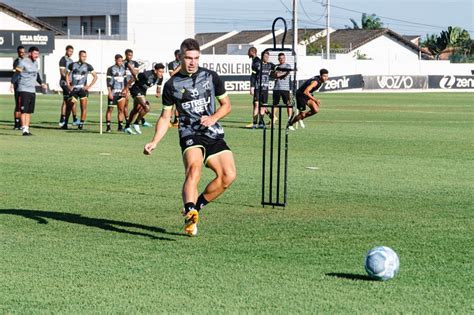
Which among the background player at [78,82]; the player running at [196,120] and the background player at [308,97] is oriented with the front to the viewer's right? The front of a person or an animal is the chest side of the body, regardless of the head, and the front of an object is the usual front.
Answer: the background player at [308,97]

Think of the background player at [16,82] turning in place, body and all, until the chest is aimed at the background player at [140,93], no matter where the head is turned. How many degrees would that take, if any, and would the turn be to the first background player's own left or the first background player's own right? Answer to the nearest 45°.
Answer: approximately 45° to the first background player's own left

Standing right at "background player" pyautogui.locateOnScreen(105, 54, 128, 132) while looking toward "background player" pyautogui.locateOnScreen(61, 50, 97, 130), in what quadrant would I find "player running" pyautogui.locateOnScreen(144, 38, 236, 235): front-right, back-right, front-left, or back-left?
back-left

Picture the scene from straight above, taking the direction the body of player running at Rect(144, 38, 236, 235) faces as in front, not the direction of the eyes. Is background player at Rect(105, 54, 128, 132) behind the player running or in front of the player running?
behind
